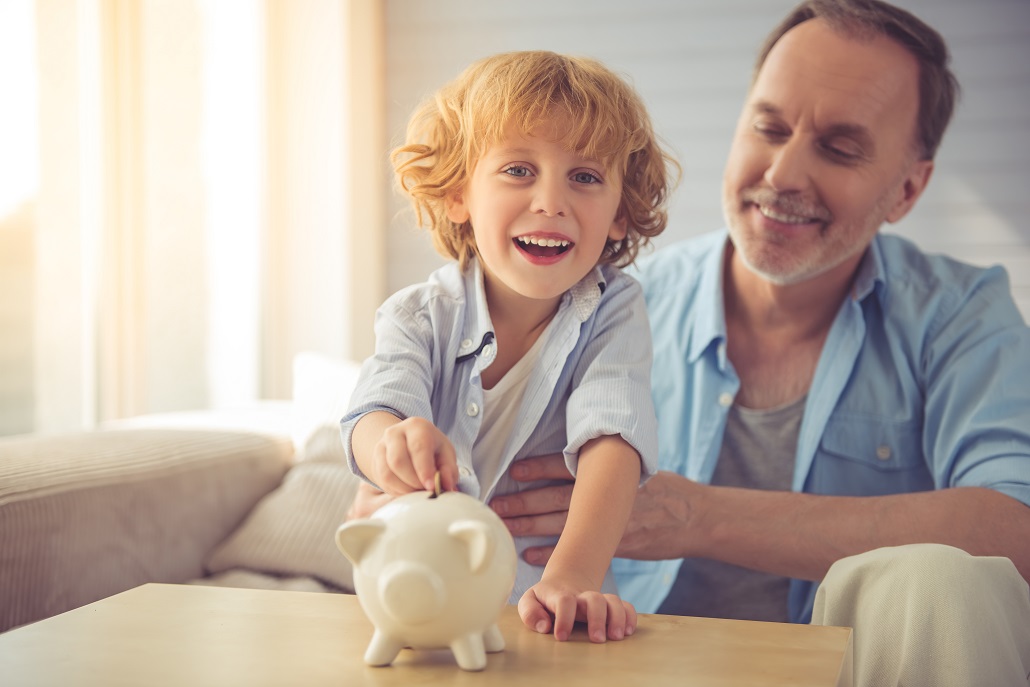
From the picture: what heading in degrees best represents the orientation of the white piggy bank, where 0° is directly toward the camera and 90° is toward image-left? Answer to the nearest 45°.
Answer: approximately 45°

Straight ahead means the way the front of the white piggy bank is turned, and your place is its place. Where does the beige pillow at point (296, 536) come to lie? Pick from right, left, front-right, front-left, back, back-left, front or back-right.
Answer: back-right

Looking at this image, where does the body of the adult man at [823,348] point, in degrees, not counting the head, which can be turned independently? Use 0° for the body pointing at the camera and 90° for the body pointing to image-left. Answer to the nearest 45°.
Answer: approximately 45°

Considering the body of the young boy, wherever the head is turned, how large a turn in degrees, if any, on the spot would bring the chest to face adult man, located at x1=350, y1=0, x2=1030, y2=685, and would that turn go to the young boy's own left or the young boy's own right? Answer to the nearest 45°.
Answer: approximately 135° to the young boy's own left

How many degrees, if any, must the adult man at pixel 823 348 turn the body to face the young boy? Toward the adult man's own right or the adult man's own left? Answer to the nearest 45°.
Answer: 0° — they already face them

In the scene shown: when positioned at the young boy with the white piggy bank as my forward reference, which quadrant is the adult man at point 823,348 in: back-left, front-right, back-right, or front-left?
back-left

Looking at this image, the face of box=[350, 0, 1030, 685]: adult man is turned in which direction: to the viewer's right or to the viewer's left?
to the viewer's left

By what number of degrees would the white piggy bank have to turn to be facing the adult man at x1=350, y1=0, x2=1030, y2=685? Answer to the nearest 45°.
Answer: approximately 180°
